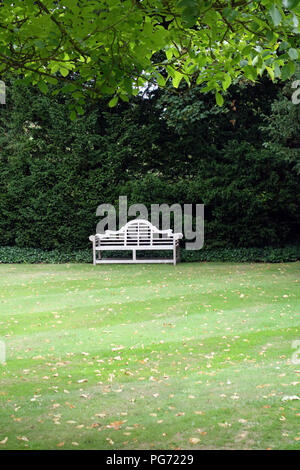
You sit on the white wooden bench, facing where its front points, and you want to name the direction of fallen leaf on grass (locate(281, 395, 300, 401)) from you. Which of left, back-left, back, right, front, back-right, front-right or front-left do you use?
front

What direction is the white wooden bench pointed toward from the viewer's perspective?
toward the camera

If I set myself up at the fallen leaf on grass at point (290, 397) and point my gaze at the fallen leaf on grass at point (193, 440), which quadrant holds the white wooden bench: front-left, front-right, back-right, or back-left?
back-right

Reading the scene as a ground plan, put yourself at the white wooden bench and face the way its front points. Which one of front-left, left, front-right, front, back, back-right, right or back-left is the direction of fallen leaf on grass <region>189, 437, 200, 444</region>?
front

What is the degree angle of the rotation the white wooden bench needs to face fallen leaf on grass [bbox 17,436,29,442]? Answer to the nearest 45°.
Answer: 0° — it already faces it

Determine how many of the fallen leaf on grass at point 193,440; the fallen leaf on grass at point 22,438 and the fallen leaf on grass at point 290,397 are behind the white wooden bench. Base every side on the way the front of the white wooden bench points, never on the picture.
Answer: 0
